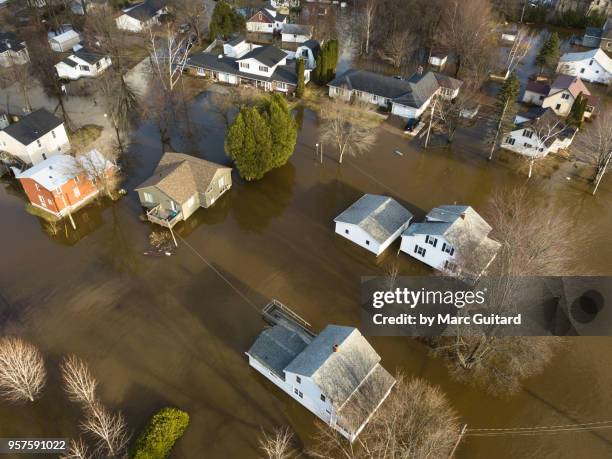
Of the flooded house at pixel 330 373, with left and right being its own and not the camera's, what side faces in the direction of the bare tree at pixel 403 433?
front

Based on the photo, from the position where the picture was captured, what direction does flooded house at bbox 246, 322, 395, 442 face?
facing the viewer and to the right of the viewer

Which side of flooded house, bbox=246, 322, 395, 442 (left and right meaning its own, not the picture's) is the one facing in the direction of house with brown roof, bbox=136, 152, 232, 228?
back

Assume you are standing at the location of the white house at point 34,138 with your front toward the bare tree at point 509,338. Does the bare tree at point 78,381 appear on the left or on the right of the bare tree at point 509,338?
right

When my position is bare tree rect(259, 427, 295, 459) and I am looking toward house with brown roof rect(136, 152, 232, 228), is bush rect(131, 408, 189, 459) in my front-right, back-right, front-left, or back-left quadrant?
front-left

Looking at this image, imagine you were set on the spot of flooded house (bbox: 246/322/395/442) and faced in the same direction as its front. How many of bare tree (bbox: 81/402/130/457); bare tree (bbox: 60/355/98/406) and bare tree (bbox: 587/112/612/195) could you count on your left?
1

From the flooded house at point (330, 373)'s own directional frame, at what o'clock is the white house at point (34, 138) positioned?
The white house is roughly at 6 o'clock from the flooded house.

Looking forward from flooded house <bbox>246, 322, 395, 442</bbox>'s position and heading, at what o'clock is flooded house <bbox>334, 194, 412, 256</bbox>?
flooded house <bbox>334, 194, 412, 256</bbox> is roughly at 8 o'clock from flooded house <bbox>246, 322, 395, 442</bbox>.

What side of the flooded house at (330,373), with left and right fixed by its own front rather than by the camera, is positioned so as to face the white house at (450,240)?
left

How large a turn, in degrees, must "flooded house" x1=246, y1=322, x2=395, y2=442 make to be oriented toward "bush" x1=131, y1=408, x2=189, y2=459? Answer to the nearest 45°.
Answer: approximately 135° to its right

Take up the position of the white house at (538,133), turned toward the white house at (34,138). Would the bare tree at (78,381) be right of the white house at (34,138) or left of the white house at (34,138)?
left
